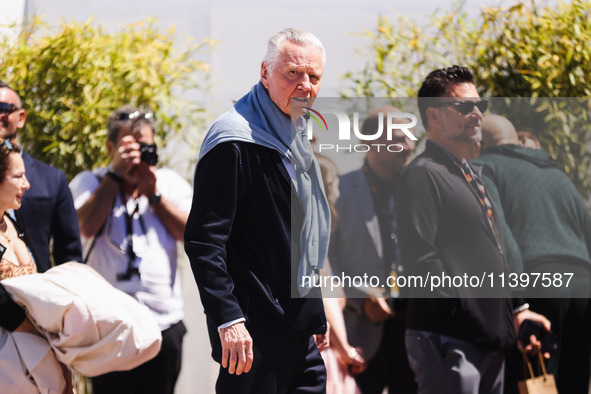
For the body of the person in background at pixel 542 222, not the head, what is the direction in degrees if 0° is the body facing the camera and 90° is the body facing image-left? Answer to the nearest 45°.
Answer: approximately 135°

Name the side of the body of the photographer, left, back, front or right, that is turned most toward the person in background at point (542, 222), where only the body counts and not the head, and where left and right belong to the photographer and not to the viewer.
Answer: left

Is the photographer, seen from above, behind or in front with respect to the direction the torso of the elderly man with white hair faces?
behind

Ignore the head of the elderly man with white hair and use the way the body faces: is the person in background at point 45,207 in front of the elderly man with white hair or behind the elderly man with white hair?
behind

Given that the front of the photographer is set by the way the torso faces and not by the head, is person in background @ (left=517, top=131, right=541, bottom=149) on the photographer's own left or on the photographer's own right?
on the photographer's own left

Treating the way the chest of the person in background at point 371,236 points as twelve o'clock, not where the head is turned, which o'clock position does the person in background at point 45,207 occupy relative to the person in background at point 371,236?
the person in background at point 45,207 is roughly at 4 o'clock from the person in background at point 371,236.

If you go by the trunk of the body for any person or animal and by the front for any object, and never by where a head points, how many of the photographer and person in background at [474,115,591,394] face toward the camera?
1

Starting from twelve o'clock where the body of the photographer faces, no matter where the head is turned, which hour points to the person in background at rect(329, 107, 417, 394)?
The person in background is roughly at 10 o'clock from the photographer.
